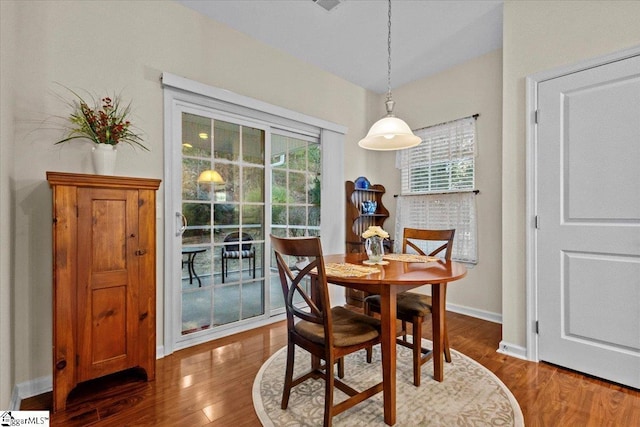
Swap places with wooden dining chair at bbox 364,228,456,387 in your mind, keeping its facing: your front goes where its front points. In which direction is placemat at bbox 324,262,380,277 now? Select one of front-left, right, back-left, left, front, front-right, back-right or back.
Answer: front

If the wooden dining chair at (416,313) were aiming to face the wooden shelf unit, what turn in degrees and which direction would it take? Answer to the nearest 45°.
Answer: approximately 90° to its right

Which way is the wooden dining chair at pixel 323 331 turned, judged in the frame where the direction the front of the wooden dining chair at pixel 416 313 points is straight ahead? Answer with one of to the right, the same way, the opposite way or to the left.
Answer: the opposite way

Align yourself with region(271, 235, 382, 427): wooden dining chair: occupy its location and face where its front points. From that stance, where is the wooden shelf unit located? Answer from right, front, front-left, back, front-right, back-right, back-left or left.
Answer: front-left

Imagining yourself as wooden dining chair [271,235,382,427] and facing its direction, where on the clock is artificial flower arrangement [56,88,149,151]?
The artificial flower arrangement is roughly at 8 o'clock from the wooden dining chair.

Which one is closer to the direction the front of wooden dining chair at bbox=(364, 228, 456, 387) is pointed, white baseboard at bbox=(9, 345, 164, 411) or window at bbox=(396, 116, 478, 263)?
the white baseboard

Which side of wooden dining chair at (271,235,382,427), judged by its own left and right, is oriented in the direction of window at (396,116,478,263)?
front

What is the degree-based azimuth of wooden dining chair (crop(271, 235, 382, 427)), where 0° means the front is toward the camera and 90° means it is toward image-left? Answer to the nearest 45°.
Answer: approximately 225°

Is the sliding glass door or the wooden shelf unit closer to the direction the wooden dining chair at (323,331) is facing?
the wooden shelf unit

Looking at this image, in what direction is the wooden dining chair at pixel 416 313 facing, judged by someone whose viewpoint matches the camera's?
facing the viewer and to the left of the viewer

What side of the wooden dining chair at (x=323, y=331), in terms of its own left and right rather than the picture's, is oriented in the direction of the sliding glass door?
left
